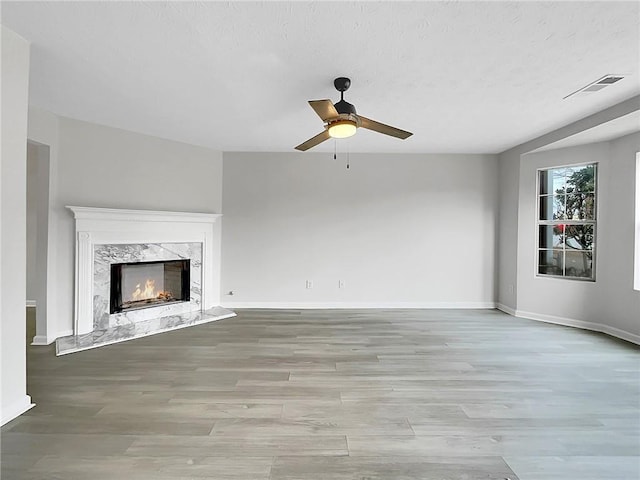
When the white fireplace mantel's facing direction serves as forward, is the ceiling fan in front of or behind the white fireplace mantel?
in front

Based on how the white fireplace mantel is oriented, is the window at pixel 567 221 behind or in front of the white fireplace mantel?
in front
